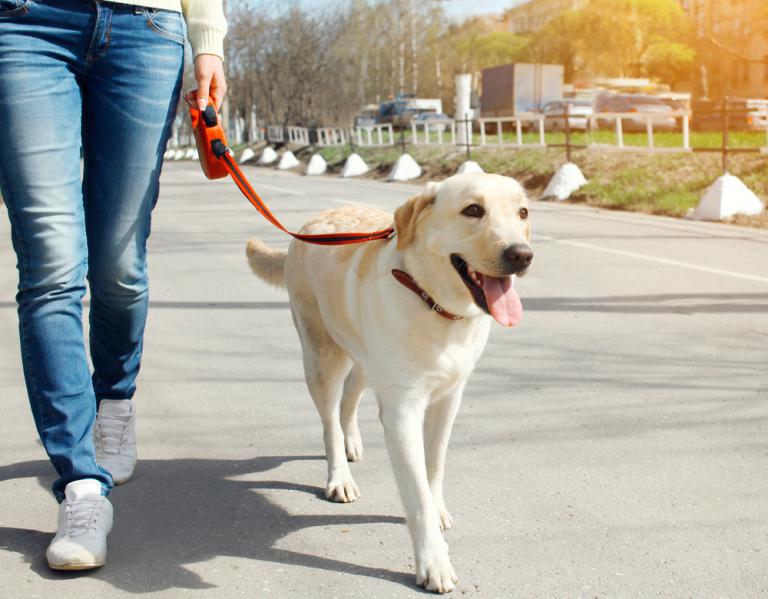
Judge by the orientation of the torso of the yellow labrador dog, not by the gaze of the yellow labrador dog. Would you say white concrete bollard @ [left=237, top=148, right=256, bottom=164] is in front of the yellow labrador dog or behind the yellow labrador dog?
behind

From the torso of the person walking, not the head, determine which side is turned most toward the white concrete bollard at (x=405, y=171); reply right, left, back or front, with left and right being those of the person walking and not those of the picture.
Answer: back

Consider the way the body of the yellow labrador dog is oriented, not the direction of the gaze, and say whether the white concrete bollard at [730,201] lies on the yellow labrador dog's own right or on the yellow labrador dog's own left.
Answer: on the yellow labrador dog's own left

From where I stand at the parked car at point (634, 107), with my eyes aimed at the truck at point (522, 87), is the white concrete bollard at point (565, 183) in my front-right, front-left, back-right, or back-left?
back-left

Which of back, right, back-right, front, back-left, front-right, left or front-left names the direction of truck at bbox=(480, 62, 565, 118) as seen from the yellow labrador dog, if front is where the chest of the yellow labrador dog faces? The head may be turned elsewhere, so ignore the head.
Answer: back-left

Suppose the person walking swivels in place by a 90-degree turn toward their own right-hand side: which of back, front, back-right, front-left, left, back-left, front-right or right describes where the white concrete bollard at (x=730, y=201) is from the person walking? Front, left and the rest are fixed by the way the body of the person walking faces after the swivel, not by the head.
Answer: back-right

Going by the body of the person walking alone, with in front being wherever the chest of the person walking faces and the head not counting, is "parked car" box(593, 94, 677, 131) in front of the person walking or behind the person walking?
behind

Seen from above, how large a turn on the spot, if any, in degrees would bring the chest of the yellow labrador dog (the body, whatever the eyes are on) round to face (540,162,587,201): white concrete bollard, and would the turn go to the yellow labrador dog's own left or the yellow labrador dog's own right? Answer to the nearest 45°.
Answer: approximately 135° to the yellow labrador dog's own left

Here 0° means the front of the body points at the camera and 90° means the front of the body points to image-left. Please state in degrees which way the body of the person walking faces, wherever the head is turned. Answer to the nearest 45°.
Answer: approximately 0°

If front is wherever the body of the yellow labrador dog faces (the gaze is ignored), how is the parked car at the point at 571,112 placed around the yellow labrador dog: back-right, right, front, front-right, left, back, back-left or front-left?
back-left

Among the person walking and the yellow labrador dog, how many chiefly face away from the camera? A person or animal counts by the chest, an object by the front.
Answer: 0

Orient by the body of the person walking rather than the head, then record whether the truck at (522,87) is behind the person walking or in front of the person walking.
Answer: behind

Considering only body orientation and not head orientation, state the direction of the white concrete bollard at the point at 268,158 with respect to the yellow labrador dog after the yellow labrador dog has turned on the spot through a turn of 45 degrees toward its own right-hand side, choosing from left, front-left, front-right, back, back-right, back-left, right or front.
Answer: back

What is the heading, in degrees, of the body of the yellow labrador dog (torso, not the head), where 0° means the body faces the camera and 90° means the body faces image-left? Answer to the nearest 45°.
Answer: approximately 315°
